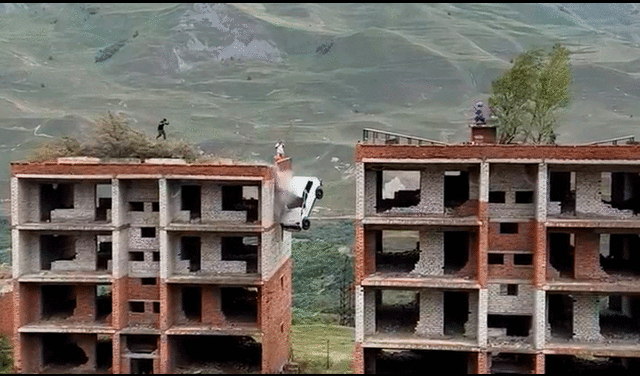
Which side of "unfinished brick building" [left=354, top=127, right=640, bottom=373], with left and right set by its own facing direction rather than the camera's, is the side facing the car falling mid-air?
right

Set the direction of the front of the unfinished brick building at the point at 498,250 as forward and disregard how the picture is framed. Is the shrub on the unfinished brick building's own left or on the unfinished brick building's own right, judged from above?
on the unfinished brick building's own right

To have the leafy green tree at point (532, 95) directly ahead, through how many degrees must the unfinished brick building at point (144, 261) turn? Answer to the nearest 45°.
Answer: approximately 90° to its left

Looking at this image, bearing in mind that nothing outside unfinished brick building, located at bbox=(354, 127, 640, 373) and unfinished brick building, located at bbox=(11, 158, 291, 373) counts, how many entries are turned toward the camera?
2

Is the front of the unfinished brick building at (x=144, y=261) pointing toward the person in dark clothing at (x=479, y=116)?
no

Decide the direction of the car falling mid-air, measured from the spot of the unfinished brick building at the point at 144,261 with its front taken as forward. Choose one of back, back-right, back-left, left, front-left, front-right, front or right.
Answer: left

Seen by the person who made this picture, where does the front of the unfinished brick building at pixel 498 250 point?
facing the viewer

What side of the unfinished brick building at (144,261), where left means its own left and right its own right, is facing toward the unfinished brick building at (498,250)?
left

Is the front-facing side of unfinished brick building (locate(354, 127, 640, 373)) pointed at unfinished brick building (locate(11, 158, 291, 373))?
no

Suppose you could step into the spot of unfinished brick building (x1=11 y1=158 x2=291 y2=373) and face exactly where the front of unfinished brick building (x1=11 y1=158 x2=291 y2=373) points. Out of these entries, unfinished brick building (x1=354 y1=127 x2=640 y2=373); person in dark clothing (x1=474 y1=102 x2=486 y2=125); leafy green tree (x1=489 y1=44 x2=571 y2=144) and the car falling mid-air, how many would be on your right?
0

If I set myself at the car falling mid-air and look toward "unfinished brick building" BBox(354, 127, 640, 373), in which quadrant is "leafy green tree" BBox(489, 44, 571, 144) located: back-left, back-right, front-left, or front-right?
front-left
